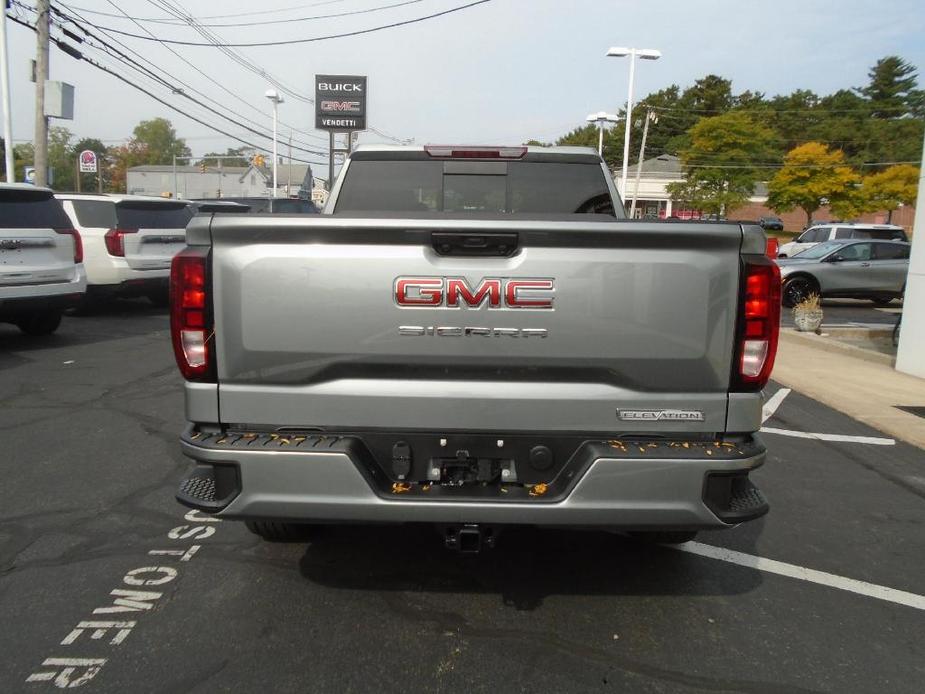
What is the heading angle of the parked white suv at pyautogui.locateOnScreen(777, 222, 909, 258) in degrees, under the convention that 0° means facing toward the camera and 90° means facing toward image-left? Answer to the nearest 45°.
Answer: approximately 90°

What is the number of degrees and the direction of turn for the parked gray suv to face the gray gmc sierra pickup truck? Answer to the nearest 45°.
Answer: approximately 90° to its left

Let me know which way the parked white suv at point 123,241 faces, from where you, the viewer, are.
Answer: facing away from the viewer and to the left of the viewer

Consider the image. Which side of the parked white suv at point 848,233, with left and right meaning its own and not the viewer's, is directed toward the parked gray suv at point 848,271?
left

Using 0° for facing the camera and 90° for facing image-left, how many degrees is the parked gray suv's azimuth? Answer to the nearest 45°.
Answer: approximately 90°

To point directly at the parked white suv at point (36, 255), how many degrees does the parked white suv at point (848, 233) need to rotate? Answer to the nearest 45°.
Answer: approximately 45° to its left

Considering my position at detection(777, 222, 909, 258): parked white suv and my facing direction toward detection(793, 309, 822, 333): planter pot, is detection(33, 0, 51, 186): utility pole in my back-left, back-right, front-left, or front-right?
front-right

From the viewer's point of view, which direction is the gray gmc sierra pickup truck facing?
away from the camera

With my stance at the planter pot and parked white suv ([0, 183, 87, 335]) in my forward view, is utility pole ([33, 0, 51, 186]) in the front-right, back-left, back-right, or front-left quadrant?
front-right

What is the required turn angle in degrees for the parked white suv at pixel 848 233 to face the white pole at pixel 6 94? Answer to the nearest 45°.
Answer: approximately 45° to its left

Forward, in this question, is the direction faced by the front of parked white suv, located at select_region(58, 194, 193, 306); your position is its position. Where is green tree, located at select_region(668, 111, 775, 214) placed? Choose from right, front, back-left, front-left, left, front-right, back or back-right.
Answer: right

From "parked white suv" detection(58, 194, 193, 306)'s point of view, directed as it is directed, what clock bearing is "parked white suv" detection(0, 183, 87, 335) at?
"parked white suv" detection(0, 183, 87, 335) is roughly at 8 o'clock from "parked white suv" detection(58, 194, 193, 306).

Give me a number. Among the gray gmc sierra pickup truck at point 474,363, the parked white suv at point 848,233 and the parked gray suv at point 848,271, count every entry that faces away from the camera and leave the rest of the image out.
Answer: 1
